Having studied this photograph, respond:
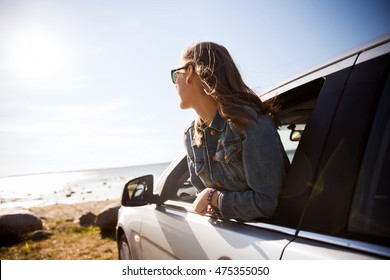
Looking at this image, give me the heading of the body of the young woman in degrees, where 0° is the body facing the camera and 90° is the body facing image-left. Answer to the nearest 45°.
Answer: approximately 45°

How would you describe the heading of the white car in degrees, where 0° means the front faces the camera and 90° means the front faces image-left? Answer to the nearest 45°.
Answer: approximately 135°

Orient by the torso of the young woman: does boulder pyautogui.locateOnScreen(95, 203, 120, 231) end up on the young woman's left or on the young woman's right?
on the young woman's right

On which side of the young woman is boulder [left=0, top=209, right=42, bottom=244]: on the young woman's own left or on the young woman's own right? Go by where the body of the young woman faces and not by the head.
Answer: on the young woman's own right
